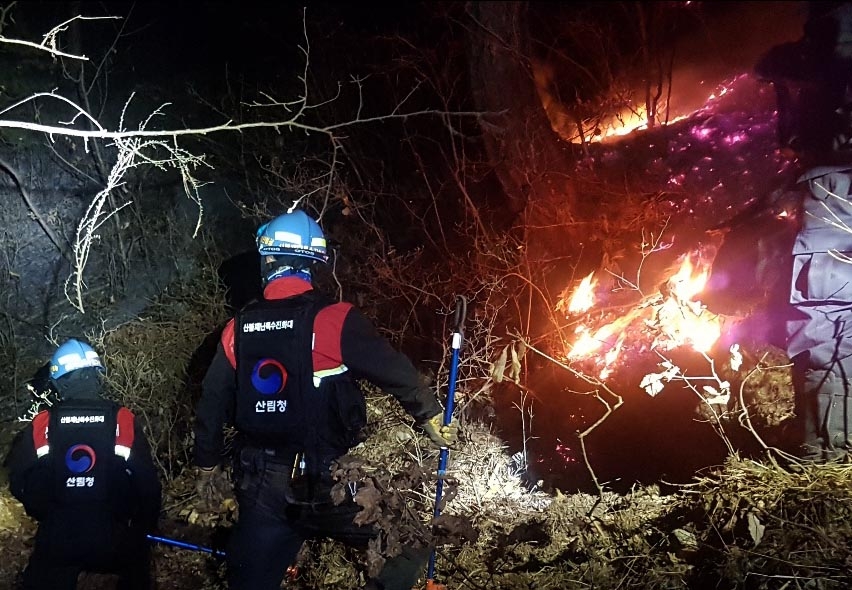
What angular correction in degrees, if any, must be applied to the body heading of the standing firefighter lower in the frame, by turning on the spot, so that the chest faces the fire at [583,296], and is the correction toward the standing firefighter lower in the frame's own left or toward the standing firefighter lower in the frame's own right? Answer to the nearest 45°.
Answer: approximately 90° to the standing firefighter lower in the frame's own right

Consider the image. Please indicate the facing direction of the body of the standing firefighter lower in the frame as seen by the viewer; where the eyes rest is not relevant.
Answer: away from the camera

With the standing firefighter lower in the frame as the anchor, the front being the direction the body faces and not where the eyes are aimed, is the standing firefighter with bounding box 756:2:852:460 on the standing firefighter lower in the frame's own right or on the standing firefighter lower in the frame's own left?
on the standing firefighter lower in the frame's own right

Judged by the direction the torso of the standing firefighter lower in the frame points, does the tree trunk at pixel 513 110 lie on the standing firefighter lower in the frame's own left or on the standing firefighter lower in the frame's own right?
on the standing firefighter lower in the frame's own right

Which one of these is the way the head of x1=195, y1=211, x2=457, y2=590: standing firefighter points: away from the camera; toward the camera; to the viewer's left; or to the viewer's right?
away from the camera
